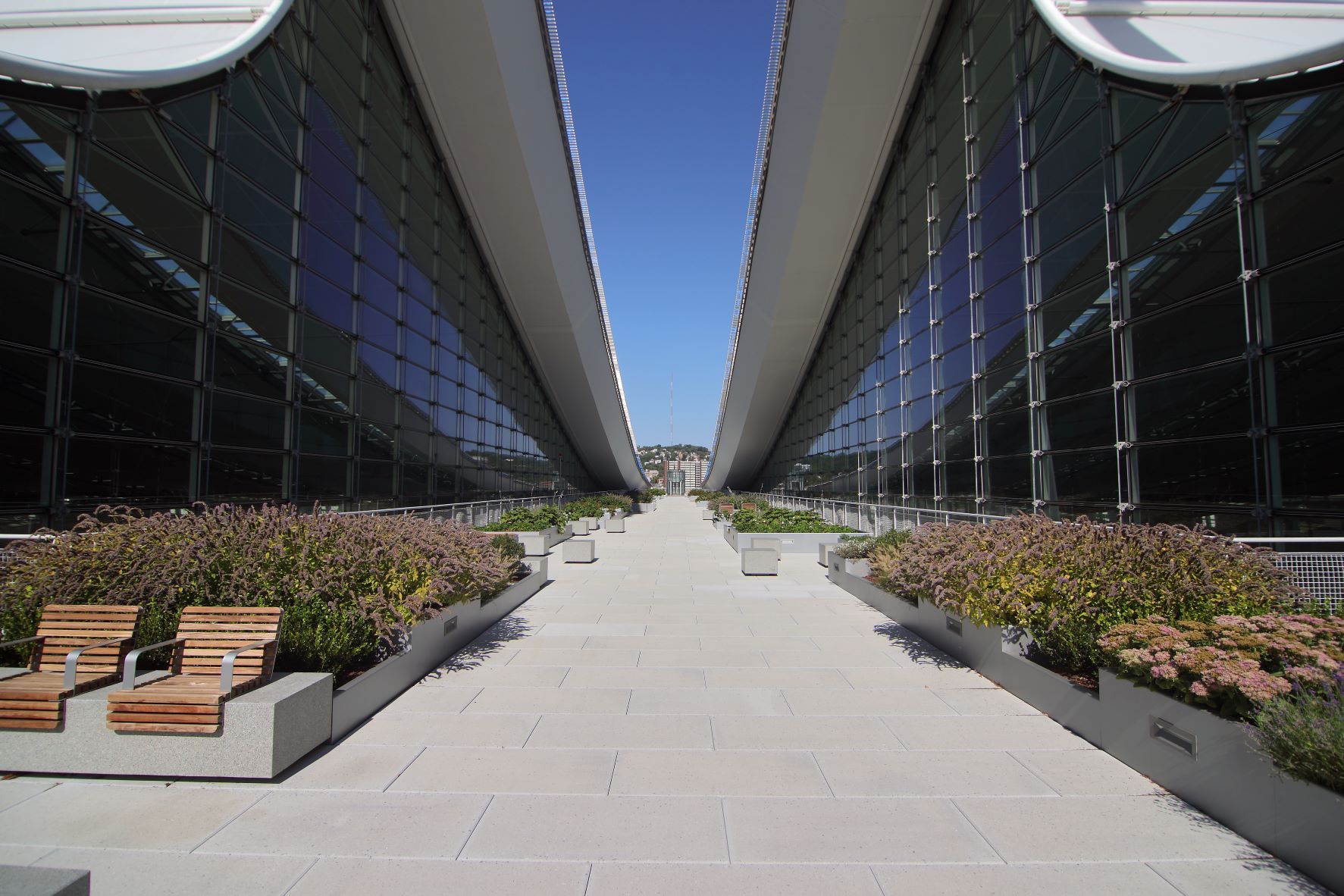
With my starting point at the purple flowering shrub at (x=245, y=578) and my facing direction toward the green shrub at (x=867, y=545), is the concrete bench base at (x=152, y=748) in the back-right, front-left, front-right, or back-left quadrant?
back-right

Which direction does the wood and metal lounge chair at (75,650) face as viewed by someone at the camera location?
facing the viewer and to the left of the viewer

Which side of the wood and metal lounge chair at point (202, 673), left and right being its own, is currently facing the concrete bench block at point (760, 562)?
back

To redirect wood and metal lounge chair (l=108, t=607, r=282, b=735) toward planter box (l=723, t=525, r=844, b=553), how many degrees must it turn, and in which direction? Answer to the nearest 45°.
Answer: approximately 180°

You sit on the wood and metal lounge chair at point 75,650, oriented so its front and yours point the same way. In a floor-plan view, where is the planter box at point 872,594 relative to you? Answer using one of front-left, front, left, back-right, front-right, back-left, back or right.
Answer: back-left

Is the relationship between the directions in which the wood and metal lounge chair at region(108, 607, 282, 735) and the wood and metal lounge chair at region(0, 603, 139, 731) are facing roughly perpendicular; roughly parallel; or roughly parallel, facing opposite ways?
roughly parallel

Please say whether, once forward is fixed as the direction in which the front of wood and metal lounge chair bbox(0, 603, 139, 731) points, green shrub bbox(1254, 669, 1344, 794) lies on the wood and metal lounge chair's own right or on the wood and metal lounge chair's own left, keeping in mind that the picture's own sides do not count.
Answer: on the wood and metal lounge chair's own left

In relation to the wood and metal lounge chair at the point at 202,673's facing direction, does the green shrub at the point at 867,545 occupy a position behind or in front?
behind

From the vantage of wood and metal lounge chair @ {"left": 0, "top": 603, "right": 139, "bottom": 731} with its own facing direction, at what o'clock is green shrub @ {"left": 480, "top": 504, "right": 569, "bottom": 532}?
The green shrub is roughly at 6 o'clock from the wood and metal lounge chair.

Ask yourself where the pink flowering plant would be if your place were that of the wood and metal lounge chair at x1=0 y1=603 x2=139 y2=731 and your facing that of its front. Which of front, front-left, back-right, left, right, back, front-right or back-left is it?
left

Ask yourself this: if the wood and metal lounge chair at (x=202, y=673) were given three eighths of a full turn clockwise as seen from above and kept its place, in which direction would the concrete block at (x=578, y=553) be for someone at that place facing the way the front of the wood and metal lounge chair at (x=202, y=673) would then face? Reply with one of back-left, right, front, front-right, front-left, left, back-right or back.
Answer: front-right

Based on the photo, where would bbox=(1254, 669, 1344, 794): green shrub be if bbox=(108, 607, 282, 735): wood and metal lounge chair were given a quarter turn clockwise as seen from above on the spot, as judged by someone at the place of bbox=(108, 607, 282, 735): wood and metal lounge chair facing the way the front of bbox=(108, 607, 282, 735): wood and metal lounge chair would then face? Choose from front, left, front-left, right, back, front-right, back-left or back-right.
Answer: back

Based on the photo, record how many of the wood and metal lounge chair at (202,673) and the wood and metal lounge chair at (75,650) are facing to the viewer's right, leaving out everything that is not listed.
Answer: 0

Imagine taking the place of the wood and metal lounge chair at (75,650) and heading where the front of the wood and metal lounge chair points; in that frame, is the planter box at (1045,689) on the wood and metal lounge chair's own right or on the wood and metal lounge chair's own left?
on the wood and metal lounge chair's own left

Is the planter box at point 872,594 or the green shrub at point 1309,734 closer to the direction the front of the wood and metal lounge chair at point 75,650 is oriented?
the green shrub

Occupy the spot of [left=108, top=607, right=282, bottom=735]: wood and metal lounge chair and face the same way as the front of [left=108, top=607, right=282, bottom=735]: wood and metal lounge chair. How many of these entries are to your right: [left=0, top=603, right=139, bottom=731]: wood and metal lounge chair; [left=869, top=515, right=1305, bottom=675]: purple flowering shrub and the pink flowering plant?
1
